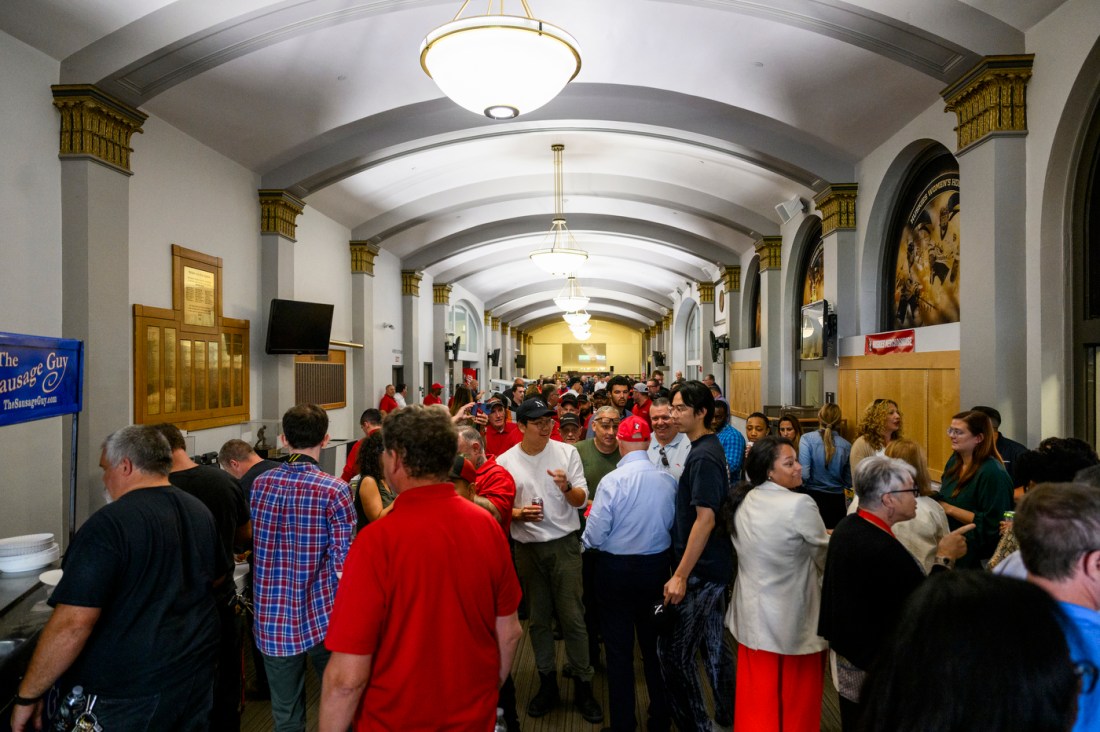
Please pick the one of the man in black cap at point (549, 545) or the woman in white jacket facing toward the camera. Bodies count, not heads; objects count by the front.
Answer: the man in black cap

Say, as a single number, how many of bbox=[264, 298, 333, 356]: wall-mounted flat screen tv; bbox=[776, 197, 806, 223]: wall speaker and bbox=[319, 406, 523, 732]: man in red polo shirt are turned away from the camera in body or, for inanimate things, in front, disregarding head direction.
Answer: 1

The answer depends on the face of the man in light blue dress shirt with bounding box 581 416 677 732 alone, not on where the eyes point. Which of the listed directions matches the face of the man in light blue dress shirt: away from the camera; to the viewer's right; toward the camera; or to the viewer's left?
away from the camera

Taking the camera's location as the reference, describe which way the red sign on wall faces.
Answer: facing the viewer and to the left of the viewer

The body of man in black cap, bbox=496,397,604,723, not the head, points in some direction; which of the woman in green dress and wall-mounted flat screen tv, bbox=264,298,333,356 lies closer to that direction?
the woman in green dress

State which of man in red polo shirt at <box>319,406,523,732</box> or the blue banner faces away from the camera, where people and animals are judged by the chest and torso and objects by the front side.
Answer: the man in red polo shirt

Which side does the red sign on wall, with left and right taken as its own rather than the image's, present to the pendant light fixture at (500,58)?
front

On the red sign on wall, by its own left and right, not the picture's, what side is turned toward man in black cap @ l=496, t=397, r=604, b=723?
front

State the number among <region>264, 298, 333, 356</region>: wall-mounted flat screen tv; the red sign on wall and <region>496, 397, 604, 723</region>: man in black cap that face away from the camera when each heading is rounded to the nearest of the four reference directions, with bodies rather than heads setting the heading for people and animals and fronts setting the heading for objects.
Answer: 0

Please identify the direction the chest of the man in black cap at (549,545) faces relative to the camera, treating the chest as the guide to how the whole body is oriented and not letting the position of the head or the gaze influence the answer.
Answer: toward the camera

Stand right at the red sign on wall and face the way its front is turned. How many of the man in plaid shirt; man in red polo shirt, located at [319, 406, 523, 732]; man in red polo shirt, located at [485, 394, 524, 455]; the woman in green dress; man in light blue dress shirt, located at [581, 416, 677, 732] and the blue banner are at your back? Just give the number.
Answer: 0

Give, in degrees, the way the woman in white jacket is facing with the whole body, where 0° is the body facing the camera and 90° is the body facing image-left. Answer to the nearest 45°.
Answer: approximately 225°

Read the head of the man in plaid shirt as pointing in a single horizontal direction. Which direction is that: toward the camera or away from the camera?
away from the camera

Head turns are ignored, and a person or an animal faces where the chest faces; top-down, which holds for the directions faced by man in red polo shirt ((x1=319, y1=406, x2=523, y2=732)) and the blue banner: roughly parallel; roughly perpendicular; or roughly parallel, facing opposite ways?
roughly perpendicular

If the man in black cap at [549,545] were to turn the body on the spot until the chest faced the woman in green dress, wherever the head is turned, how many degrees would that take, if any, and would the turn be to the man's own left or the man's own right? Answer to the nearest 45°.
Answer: approximately 90° to the man's own left

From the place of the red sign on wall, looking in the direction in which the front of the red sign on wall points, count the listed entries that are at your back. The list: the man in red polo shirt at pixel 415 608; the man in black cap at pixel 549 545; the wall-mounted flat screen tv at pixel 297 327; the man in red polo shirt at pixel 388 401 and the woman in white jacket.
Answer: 0

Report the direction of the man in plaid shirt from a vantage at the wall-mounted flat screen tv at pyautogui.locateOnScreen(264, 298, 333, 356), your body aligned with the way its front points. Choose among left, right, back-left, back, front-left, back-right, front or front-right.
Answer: front-right

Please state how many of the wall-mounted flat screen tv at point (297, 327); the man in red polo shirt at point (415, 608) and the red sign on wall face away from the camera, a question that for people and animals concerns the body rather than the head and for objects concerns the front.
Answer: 1

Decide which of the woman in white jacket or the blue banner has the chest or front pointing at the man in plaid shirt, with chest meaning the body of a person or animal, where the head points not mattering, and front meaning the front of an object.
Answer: the blue banner

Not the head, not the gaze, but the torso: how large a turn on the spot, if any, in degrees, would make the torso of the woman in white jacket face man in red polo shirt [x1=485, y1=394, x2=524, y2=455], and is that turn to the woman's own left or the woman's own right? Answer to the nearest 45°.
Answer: approximately 90° to the woman's own left

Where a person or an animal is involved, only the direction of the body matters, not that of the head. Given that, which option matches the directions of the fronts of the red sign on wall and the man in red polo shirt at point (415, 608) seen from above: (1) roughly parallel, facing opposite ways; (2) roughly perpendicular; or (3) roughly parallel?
roughly perpendicular
